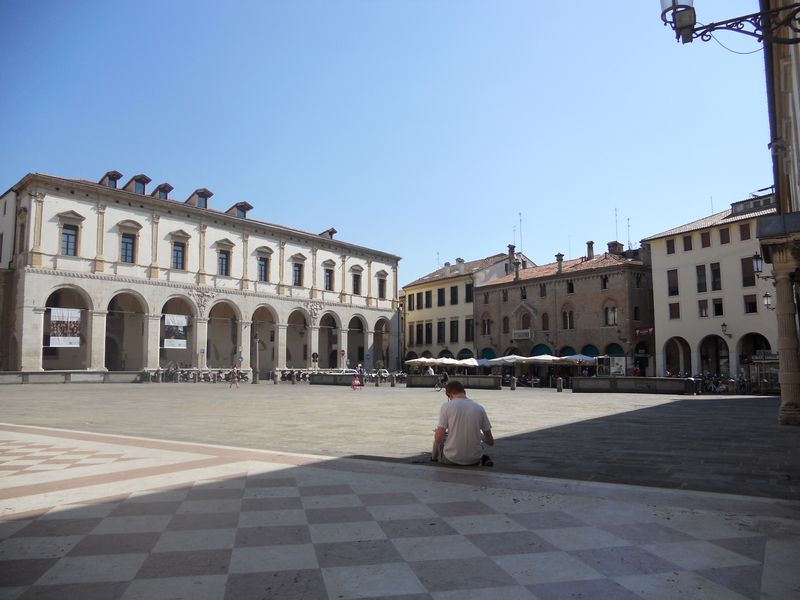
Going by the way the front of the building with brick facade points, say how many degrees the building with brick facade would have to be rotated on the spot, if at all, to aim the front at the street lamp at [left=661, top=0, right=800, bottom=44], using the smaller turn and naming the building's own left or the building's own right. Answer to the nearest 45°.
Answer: approximately 45° to the building's own left

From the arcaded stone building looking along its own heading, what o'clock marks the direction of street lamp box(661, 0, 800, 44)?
The street lamp is roughly at 1 o'clock from the arcaded stone building.

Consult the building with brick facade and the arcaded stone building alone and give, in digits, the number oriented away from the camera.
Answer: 0

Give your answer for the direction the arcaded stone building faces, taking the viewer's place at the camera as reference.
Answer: facing the viewer and to the right of the viewer

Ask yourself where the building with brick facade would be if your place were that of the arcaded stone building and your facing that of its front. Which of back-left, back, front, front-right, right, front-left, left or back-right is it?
front-left
